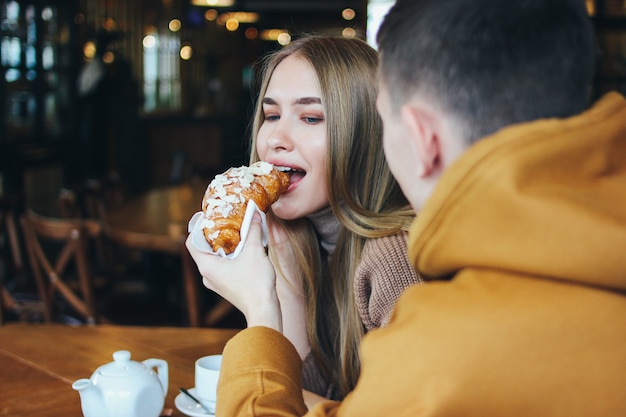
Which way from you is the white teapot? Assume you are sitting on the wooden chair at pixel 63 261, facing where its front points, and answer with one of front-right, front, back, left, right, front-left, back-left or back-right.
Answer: back-right

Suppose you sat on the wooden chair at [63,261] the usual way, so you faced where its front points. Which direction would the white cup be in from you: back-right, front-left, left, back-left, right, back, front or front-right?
back-right

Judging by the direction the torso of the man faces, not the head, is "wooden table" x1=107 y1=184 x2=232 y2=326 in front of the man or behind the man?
in front

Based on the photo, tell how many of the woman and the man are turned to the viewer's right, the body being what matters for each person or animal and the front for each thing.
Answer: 0

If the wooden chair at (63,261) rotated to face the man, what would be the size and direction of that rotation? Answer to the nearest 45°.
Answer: approximately 135° to its right

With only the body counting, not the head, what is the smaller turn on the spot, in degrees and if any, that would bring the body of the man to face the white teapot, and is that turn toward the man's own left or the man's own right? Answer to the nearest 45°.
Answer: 0° — they already face it

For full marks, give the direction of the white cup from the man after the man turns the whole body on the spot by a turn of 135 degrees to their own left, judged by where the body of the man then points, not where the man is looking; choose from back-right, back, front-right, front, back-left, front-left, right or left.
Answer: back-right

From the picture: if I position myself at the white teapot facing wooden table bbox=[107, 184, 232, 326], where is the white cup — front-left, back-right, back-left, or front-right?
front-right

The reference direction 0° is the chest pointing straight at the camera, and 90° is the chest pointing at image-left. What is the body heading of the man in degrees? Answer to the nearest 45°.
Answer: approximately 135°

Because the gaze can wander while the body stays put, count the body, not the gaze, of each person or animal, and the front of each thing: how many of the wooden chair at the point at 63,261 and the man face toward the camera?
0

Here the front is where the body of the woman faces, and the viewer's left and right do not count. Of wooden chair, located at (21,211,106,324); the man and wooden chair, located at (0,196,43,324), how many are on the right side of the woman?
2

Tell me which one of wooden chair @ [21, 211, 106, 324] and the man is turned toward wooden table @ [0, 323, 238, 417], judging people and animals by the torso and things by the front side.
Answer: the man

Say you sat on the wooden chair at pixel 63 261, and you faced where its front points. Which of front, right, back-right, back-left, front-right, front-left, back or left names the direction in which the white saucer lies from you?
back-right

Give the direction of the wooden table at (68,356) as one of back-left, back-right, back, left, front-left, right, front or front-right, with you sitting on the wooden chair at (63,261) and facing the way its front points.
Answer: back-right

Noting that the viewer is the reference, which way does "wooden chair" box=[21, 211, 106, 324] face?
facing away from the viewer and to the right of the viewer

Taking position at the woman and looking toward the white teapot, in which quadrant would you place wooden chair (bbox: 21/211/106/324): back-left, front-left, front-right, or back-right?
back-right
